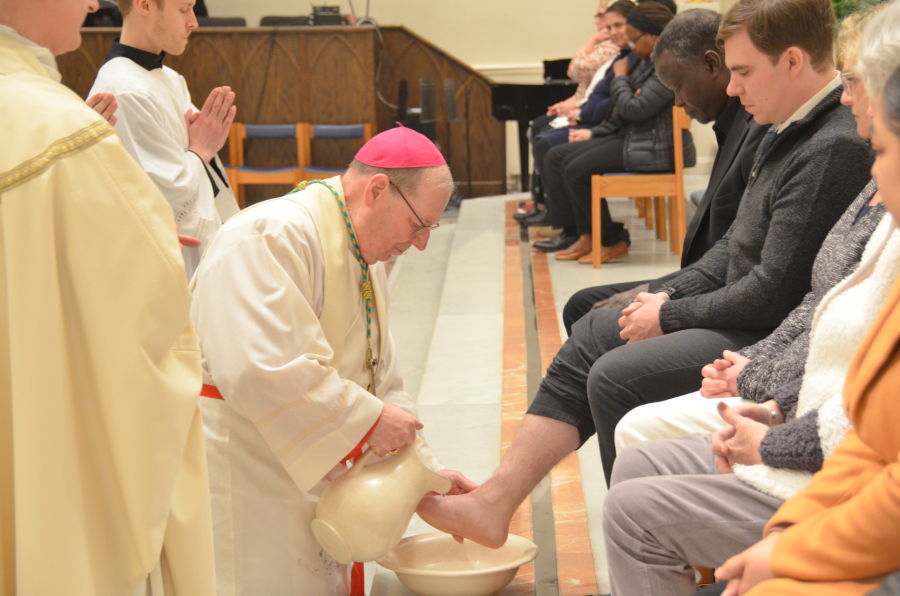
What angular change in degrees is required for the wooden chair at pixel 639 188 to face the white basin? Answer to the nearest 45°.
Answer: approximately 90° to its left

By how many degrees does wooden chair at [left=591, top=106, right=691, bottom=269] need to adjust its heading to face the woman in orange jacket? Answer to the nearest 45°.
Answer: approximately 90° to its left

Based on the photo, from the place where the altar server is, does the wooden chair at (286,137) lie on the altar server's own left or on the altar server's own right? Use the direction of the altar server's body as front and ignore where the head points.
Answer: on the altar server's own left

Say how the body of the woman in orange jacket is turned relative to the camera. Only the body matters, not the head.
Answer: to the viewer's left

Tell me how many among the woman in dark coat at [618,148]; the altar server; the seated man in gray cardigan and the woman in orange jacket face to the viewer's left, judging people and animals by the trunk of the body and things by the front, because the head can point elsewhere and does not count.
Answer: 3

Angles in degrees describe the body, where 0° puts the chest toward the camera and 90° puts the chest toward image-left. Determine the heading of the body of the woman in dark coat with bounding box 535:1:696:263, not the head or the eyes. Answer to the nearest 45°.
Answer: approximately 90°

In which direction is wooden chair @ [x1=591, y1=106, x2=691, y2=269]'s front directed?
to the viewer's left

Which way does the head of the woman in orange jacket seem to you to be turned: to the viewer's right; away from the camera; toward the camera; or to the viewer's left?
to the viewer's left

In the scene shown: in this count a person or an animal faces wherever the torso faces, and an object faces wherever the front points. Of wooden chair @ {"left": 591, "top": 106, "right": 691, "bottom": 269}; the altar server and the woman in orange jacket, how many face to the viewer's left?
2

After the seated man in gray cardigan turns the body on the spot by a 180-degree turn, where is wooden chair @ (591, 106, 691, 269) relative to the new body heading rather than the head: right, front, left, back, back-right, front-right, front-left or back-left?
left

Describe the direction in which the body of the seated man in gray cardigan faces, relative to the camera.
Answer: to the viewer's left

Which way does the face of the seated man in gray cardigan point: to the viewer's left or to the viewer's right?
to the viewer's left

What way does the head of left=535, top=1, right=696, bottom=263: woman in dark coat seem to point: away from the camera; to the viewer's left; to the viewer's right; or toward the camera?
to the viewer's left
